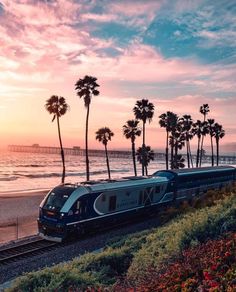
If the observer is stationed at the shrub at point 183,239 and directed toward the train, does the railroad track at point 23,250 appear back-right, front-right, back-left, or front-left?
front-left

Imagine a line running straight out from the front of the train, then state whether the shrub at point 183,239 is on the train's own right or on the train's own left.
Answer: on the train's own left

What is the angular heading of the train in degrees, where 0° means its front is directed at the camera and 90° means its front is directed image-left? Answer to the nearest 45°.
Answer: approximately 45°

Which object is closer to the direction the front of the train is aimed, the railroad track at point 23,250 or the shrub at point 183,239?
the railroad track

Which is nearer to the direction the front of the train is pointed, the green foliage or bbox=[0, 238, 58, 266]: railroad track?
the railroad track

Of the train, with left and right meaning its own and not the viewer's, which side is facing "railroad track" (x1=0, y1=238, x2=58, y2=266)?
front
